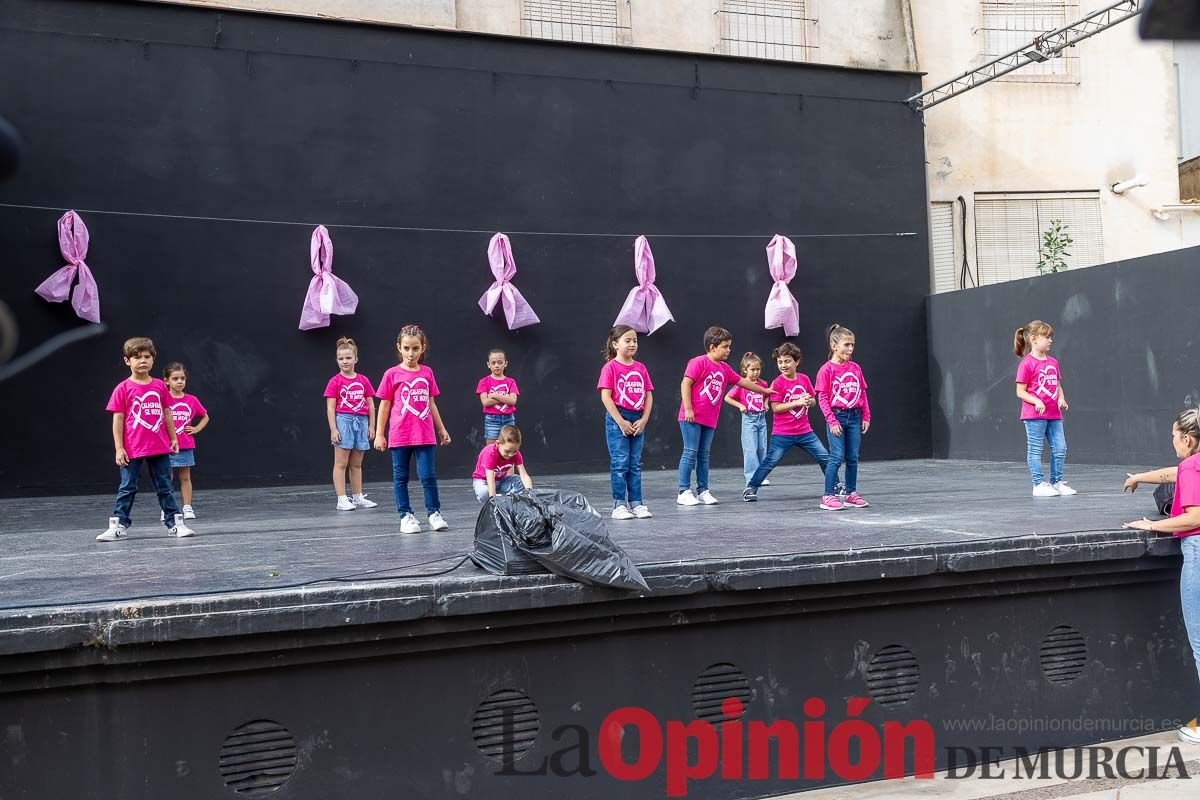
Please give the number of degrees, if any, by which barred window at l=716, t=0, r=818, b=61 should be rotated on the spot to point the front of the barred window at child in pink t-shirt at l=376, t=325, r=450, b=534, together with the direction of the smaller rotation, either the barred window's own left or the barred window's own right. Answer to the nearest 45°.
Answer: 0° — it already faces them

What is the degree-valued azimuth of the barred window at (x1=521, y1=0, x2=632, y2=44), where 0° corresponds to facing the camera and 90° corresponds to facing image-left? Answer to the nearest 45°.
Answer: approximately 0°

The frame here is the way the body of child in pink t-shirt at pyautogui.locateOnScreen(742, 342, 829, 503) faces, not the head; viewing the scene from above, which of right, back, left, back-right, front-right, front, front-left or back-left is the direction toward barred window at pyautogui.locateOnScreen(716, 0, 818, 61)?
back

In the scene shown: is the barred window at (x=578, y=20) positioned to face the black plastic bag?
yes

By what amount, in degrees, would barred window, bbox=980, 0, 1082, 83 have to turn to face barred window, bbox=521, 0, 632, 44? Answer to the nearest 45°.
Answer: approximately 45° to its right

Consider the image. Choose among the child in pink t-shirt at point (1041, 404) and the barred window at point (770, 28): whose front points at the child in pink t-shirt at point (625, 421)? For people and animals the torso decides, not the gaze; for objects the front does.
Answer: the barred window
